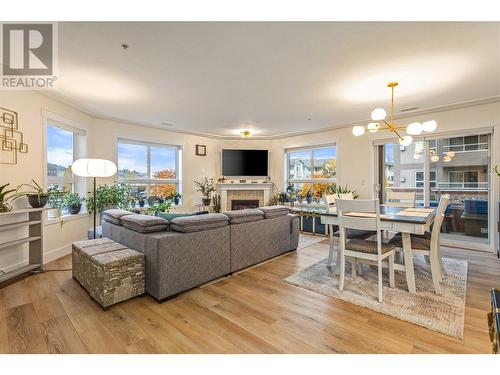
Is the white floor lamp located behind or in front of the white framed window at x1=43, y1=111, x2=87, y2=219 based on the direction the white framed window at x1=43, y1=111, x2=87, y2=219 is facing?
in front

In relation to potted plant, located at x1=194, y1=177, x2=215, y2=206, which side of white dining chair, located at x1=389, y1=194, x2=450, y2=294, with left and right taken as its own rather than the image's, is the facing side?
front

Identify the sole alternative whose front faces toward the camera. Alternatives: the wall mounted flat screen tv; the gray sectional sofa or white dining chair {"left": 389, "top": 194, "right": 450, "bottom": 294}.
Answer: the wall mounted flat screen tv

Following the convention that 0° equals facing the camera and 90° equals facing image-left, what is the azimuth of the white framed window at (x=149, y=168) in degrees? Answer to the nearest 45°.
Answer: approximately 315°

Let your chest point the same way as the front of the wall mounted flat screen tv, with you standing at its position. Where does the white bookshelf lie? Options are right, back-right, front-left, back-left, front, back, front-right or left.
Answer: front-right

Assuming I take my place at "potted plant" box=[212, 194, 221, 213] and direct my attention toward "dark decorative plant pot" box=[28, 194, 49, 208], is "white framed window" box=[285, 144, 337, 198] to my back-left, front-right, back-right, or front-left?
back-left

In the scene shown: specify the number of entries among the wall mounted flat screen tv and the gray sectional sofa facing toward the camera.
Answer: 1

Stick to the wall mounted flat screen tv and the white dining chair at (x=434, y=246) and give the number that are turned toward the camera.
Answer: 1

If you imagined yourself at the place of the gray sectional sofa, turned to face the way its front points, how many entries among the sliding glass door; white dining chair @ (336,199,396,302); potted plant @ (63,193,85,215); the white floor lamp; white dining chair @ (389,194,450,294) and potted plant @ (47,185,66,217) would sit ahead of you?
3

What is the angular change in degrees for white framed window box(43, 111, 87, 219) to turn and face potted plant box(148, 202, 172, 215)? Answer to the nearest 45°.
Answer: approximately 45° to its left

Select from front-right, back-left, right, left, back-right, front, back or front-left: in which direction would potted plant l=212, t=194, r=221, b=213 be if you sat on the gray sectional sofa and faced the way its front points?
front-right

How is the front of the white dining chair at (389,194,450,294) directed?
to the viewer's left

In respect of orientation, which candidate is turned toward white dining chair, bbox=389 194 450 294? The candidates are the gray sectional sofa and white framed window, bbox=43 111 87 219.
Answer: the white framed window

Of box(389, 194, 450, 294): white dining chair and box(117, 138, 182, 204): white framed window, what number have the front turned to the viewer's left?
1

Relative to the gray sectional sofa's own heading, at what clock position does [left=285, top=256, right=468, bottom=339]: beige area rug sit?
The beige area rug is roughly at 5 o'clock from the gray sectional sofa.

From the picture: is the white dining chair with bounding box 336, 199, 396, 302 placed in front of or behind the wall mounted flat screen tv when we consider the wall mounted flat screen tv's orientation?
in front

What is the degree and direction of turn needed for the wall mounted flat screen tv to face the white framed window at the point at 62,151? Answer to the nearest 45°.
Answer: approximately 45° to its right
